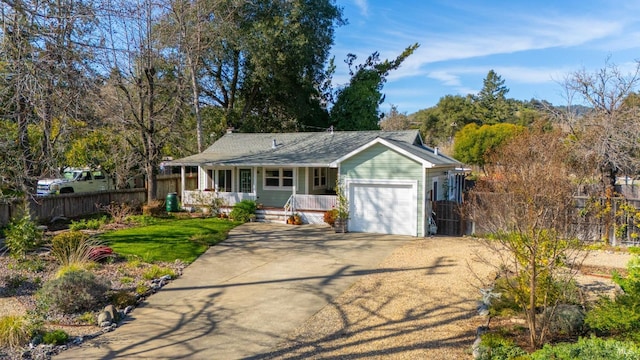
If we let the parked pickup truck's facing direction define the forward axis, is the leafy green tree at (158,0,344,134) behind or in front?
behind

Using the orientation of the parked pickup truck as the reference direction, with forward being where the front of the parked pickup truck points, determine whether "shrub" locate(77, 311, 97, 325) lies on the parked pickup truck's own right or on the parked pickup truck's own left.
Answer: on the parked pickup truck's own left

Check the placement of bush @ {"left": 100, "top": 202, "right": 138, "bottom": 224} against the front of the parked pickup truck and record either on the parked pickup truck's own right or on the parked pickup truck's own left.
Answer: on the parked pickup truck's own left

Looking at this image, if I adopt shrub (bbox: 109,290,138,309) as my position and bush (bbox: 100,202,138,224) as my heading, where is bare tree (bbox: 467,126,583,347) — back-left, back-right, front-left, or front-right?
back-right

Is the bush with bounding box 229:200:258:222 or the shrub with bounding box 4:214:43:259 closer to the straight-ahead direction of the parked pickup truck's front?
the shrub

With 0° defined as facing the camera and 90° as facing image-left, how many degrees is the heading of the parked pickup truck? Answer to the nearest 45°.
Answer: approximately 45°

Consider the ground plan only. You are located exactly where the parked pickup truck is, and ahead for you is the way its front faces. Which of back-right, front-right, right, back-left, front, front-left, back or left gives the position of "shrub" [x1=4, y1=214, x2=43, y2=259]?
front-left
